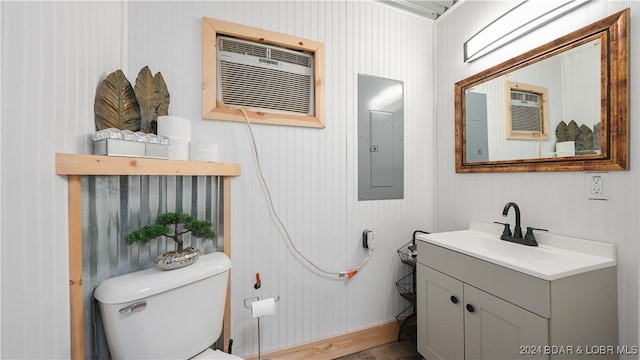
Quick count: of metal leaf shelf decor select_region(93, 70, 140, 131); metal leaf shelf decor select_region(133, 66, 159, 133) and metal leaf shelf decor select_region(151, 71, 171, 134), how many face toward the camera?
3

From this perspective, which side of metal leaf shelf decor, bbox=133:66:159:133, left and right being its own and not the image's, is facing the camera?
front

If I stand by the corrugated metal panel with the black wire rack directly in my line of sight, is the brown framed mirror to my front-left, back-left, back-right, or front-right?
front-right

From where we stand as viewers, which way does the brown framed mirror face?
facing the viewer and to the left of the viewer

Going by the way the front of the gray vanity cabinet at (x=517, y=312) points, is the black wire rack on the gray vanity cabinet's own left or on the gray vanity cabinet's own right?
on the gray vanity cabinet's own right

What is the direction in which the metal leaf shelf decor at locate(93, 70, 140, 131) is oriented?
toward the camera

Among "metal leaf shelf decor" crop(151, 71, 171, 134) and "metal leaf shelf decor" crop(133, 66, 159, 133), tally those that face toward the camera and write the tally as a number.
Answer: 2

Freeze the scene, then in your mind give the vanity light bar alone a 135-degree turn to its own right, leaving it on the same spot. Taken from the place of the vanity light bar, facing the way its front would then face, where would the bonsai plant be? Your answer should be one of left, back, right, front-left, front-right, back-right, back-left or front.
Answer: back-left

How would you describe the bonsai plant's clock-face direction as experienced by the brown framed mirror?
The bonsai plant is roughly at 12 o'clock from the brown framed mirror.
